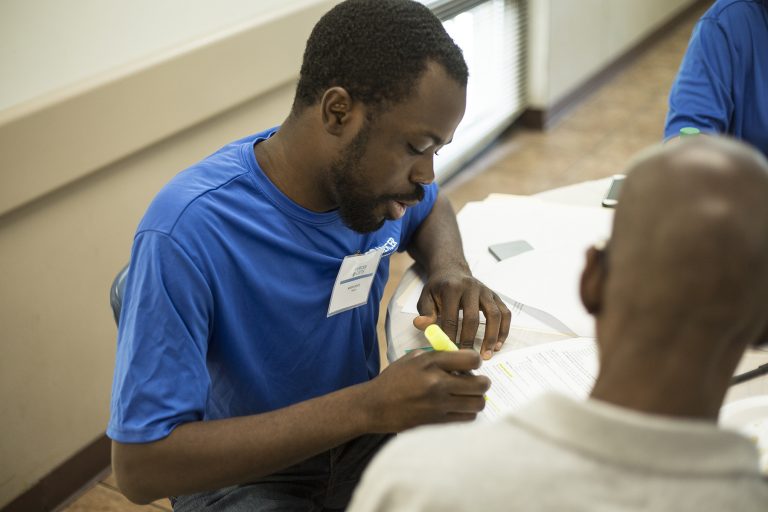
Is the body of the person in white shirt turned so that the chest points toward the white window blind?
yes

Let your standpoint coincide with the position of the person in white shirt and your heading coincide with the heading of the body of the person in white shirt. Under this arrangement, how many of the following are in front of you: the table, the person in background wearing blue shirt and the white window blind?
3

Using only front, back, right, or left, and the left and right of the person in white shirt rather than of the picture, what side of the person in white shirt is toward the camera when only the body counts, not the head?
back

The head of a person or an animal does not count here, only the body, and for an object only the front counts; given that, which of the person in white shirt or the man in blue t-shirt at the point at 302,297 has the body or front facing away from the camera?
the person in white shirt

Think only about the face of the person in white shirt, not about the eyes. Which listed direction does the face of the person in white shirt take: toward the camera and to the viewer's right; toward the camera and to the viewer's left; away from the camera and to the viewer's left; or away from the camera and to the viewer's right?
away from the camera and to the viewer's left

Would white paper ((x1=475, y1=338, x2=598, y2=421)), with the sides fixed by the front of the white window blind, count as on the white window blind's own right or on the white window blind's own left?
on the white window blind's own right

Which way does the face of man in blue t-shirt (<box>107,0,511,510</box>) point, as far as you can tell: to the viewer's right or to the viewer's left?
to the viewer's right

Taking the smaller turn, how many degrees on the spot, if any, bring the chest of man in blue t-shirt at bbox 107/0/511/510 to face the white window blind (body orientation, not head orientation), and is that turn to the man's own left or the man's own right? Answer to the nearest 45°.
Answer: approximately 135° to the man's own left

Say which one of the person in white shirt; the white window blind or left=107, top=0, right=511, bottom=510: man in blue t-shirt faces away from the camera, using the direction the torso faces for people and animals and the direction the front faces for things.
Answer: the person in white shirt

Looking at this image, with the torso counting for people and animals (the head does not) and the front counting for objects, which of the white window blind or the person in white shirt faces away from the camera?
the person in white shirt

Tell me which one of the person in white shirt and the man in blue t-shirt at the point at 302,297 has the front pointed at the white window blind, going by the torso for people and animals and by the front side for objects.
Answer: the person in white shirt
